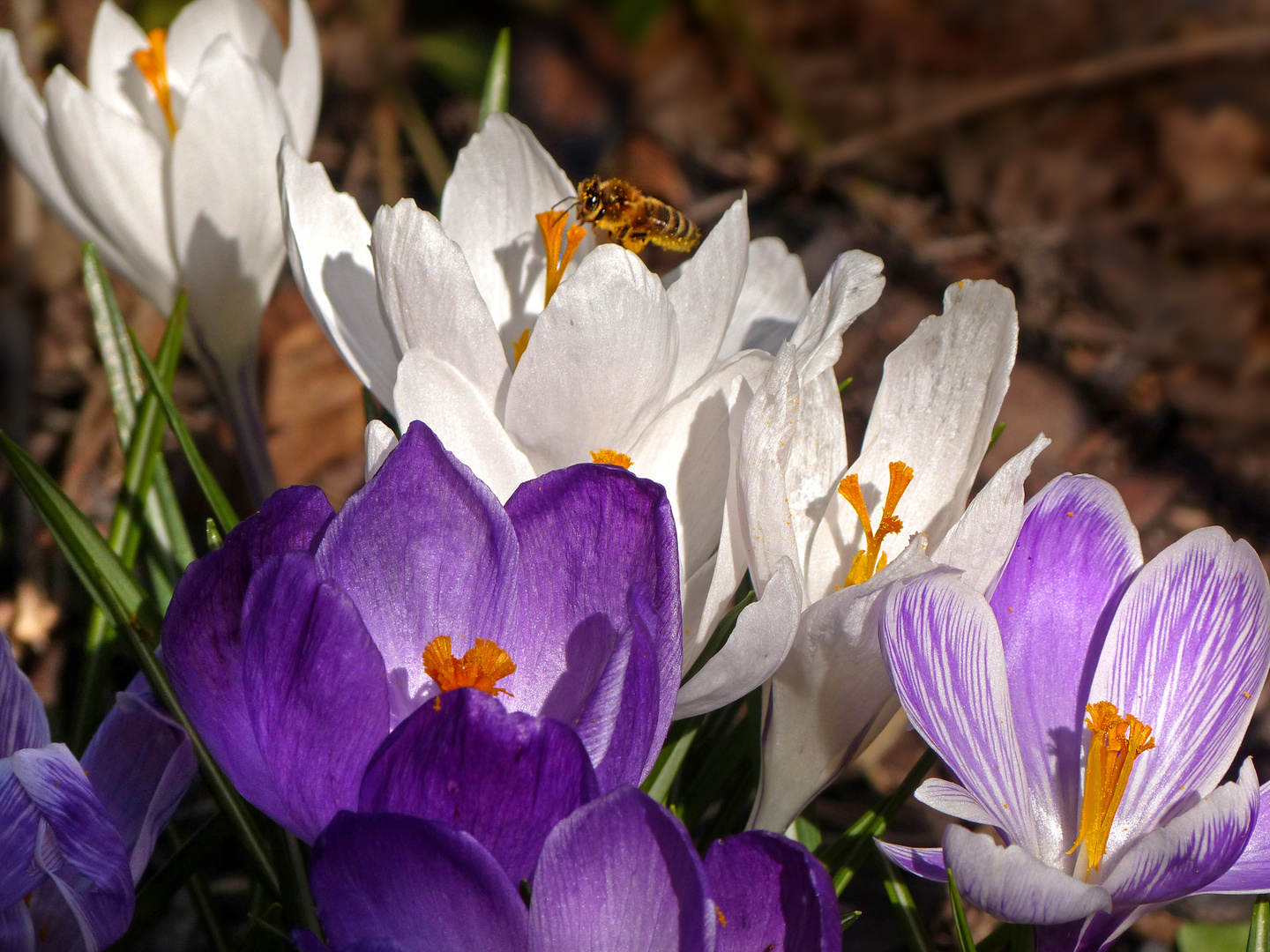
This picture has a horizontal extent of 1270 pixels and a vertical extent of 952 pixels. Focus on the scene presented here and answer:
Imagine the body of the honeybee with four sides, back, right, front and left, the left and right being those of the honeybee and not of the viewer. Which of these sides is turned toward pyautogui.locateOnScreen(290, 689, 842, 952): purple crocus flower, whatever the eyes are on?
left

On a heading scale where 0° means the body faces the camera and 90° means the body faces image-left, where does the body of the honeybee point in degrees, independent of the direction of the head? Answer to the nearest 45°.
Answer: approximately 90°

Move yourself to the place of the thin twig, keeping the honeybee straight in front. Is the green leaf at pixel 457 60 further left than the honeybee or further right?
right

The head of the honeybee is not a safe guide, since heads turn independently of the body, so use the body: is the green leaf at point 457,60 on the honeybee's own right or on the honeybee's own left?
on the honeybee's own right

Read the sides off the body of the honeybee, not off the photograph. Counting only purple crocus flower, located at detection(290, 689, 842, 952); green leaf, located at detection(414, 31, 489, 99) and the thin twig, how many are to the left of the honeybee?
1
